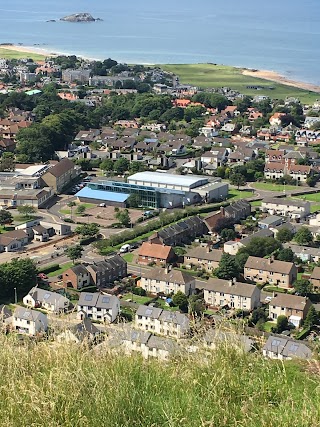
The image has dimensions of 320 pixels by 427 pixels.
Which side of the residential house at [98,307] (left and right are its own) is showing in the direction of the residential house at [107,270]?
back

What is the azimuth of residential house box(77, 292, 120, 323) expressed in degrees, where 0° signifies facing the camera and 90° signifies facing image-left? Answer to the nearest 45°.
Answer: approximately 0°

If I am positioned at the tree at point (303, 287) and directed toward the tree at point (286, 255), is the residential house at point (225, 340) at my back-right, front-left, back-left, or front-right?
back-left

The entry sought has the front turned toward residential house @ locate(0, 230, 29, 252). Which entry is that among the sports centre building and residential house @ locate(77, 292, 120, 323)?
the sports centre building

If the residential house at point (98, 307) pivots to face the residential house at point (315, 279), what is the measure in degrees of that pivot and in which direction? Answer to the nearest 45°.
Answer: approximately 90° to its left

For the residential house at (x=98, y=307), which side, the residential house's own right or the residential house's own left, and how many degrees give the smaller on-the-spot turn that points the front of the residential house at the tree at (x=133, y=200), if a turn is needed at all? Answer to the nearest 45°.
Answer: approximately 180°

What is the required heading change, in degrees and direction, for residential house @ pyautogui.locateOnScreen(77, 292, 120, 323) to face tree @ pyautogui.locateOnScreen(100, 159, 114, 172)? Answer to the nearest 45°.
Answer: approximately 180°

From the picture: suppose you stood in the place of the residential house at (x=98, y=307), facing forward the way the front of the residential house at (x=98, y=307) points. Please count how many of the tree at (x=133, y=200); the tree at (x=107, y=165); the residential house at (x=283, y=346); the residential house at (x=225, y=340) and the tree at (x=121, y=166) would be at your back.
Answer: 3

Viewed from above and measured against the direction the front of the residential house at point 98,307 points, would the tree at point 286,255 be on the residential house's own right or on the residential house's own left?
on the residential house's own left

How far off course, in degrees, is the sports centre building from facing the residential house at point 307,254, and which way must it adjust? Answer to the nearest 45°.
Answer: approximately 90° to its left

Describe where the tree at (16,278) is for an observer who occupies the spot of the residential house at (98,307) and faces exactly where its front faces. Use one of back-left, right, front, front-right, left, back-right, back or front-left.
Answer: back-right

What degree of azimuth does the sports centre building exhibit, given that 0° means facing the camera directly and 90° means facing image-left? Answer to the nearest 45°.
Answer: approximately 45°

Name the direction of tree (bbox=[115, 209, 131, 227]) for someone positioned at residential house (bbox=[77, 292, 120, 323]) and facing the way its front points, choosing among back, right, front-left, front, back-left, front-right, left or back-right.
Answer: back

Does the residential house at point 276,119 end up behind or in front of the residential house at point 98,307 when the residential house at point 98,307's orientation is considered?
behind
